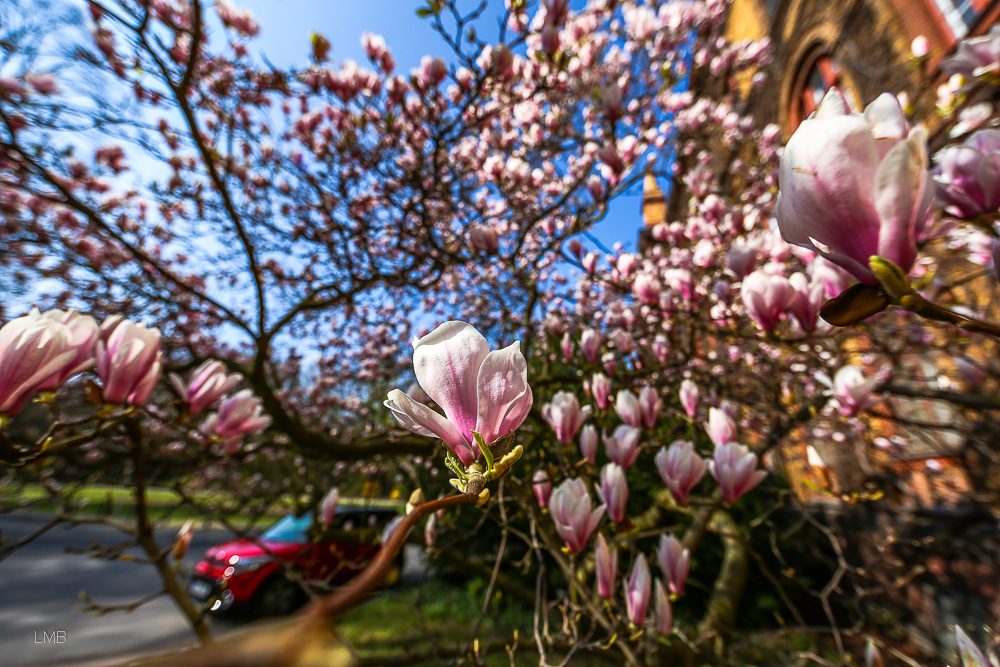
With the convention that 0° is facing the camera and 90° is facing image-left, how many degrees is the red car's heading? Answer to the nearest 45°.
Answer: approximately 45°

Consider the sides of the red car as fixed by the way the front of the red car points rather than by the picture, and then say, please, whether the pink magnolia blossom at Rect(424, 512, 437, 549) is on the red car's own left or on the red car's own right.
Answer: on the red car's own left

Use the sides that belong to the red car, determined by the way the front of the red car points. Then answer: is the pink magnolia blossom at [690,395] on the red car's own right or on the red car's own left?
on the red car's own left
